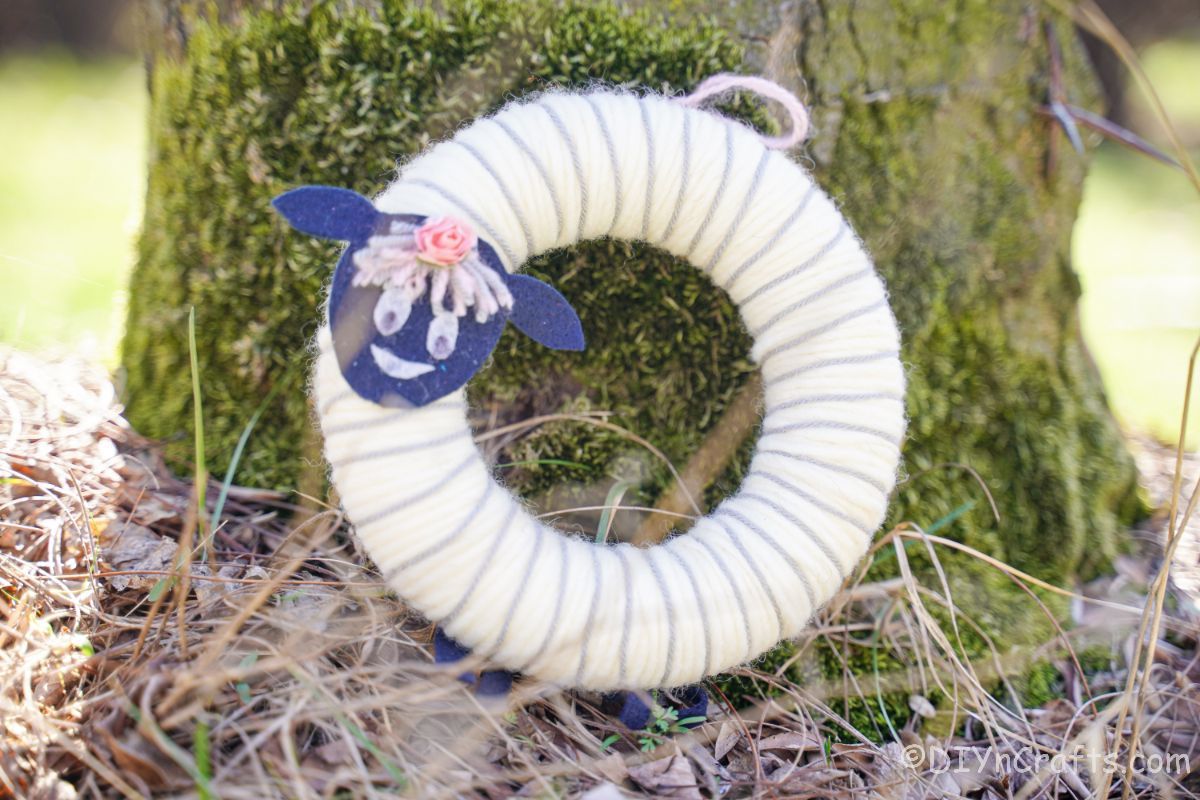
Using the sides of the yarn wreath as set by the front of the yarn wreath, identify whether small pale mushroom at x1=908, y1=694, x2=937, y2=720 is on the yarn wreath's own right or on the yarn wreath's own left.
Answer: on the yarn wreath's own left

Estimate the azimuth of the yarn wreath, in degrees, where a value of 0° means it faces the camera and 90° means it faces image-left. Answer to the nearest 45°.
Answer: approximately 0°
